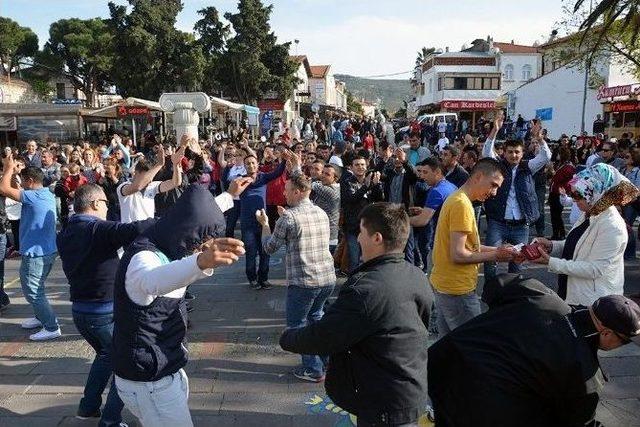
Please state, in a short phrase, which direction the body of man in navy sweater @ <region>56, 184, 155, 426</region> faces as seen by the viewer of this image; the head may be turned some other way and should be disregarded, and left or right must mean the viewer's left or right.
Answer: facing away from the viewer and to the right of the viewer

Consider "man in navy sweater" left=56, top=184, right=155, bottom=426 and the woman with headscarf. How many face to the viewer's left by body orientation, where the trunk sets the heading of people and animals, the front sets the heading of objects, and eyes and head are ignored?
1

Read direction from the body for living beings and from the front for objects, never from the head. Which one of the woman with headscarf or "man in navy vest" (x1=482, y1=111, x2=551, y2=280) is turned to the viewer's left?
the woman with headscarf

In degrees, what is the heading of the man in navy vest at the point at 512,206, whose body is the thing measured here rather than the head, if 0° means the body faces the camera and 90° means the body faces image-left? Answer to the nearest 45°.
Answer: approximately 0°

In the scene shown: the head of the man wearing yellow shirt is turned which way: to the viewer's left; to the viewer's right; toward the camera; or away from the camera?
to the viewer's right

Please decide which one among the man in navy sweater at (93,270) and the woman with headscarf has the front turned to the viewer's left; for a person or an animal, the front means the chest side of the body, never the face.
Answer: the woman with headscarf

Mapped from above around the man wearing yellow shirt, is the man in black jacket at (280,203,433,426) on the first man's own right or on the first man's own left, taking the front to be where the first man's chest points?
on the first man's own right

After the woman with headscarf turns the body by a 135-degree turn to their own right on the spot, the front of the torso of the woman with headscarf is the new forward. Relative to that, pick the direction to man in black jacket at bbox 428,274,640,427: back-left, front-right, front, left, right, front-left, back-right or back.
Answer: back-right

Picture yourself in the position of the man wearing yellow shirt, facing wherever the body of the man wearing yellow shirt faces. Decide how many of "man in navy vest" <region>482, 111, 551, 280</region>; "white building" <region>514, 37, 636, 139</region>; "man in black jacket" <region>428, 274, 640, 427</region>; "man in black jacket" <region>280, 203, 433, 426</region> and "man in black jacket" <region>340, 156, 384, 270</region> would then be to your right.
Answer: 2

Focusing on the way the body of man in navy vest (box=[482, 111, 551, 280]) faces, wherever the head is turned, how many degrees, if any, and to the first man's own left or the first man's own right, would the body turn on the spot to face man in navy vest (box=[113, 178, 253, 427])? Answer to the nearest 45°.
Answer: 0° — they already face them

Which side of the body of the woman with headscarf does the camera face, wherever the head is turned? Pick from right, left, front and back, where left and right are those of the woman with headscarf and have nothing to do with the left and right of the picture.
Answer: left

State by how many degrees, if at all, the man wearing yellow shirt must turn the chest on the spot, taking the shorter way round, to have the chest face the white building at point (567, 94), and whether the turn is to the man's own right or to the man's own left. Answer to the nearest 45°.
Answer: approximately 90° to the man's own left

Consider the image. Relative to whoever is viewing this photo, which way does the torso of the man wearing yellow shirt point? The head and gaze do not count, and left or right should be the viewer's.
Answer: facing to the right of the viewer

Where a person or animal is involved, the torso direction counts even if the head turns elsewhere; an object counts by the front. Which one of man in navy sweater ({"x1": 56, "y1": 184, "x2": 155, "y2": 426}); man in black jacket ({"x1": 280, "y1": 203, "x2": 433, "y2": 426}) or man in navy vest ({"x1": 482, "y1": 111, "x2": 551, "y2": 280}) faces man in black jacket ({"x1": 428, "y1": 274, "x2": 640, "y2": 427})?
man in navy vest ({"x1": 482, "y1": 111, "x2": 551, "y2": 280})
